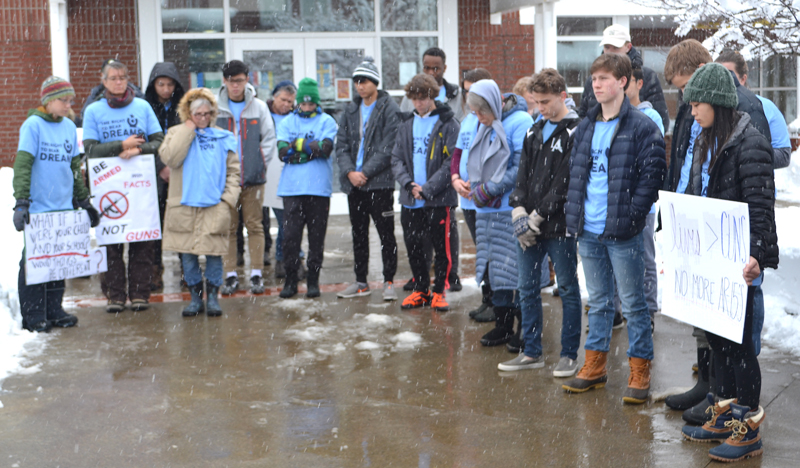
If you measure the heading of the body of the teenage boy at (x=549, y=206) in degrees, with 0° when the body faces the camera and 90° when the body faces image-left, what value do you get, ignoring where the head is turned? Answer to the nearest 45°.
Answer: approximately 45°

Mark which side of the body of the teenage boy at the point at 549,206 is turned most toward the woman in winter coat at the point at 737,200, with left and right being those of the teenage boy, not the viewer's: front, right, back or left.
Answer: left

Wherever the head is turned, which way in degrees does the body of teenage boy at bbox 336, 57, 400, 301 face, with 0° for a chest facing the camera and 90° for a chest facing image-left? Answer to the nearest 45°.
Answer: approximately 45°

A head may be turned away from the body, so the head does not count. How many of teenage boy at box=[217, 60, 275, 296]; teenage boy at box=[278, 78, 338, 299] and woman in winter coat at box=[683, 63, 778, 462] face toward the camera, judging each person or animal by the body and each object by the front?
2

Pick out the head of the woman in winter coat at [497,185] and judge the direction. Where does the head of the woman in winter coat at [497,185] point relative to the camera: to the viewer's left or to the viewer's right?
to the viewer's left

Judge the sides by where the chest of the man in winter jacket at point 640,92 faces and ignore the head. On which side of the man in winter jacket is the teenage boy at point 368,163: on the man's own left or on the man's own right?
on the man's own right

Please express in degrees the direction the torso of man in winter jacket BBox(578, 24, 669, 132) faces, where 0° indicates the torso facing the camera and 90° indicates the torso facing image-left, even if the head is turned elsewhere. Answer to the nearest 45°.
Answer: approximately 45°

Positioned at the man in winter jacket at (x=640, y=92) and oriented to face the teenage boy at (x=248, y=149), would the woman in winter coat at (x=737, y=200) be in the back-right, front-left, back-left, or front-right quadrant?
back-left

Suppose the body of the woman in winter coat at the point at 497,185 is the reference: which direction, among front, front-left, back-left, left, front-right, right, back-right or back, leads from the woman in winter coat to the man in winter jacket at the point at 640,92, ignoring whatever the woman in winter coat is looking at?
back

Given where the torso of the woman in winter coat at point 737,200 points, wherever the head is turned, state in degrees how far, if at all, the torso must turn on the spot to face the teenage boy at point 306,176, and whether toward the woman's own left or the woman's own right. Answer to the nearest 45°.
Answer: approximately 45° to the woman's own right

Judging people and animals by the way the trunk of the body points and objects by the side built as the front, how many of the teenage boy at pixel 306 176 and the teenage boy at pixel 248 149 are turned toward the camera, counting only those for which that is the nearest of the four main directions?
2

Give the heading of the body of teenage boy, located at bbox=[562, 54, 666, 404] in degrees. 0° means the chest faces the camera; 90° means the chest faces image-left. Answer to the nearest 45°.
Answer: approximately 45°
